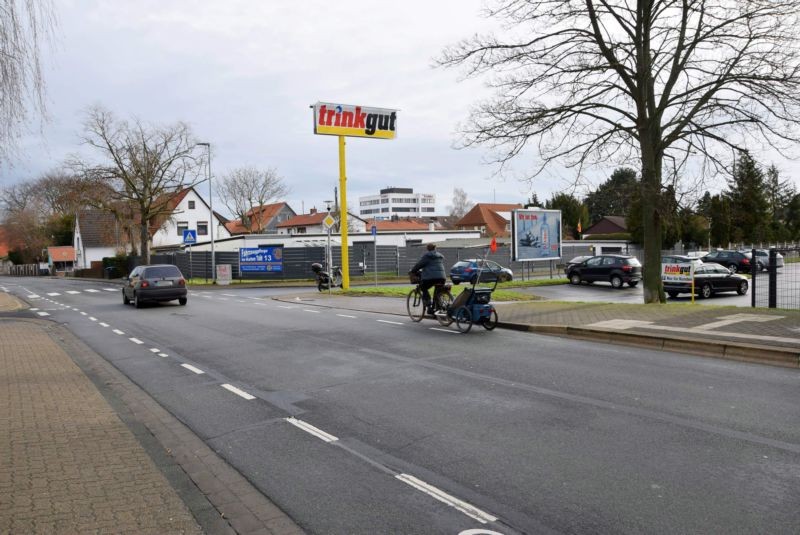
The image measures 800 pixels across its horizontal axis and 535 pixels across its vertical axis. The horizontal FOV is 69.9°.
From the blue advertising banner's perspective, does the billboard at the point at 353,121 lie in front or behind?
in front

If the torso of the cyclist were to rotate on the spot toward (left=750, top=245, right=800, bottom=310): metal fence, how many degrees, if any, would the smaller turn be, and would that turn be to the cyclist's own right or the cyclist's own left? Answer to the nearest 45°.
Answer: approximately 135° to the cyclist's own right

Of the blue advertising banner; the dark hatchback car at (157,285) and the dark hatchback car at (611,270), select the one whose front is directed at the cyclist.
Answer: the blue advertising banner

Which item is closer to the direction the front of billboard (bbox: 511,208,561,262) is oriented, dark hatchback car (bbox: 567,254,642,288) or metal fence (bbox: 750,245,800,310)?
the metal fence

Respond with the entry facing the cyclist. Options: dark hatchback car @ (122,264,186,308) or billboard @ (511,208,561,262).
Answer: the billboard

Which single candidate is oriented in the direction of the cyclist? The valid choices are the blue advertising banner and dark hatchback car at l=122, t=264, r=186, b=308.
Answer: the blue advertising banner

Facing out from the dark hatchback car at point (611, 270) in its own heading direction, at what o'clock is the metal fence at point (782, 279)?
The metal fence is roughly at 7 o'clock from the dark hatchback car.

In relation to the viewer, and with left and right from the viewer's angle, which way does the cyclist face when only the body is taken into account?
facing away from the viewer and to the left of the viewer

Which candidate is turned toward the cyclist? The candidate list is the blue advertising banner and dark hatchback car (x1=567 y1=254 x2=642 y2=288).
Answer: the blue advertising banner

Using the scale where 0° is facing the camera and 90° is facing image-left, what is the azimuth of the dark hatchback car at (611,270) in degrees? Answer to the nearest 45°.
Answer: approximately 135°
